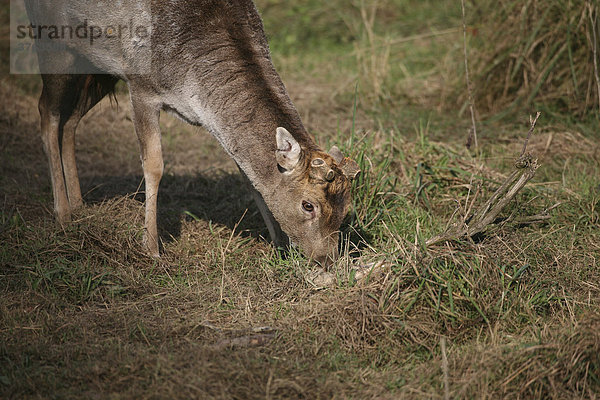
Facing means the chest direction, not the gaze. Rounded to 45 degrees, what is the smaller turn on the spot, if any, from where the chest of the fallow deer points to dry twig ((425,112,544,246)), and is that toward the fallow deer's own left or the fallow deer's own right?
0° — it already faces it

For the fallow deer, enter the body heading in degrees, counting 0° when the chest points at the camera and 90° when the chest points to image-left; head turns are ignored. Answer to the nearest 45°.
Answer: approximately 315°
